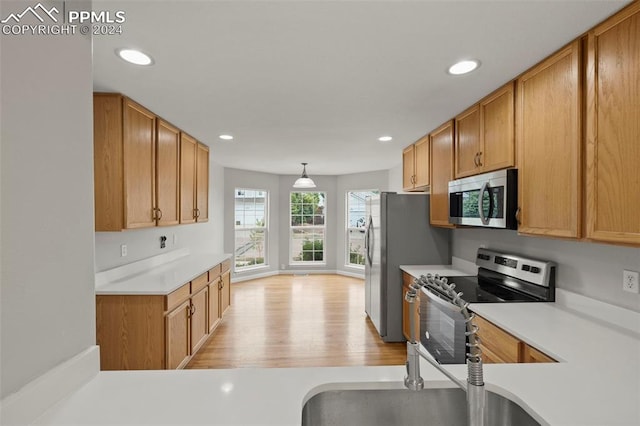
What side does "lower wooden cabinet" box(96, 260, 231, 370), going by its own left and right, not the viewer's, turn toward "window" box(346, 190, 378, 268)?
left

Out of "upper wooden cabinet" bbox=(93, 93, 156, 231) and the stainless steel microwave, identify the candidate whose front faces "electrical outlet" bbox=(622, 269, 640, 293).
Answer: the upper wooden cabinet

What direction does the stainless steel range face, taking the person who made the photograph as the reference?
facing the viewer and to the left of the viewer

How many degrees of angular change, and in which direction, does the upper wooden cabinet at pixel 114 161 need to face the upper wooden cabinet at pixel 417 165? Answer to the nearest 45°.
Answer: approximately 45° to its left

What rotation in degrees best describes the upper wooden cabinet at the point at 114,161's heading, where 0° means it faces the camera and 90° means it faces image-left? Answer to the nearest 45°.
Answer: approximately 315°

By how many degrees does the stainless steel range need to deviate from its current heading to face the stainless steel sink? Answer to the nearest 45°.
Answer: approximately 45° to its left

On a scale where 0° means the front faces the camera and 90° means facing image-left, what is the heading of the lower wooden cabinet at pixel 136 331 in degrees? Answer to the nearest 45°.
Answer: approximately 315°

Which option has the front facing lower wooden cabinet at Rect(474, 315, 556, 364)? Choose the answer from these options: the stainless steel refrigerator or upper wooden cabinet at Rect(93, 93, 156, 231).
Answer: the upper wooden cabinet

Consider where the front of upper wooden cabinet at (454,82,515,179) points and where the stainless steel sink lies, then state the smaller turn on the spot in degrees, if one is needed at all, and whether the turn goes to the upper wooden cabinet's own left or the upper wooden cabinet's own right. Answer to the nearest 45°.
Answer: approximately 45° to the upper wooden cabinet's own left

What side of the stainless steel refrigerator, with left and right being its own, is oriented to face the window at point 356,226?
right

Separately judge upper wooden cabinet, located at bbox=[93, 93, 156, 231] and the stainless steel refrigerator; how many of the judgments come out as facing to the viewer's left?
1

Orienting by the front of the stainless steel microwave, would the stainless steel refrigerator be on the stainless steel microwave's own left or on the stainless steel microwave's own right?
on the stainless steel microwave's own right

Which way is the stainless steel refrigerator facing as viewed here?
to the viewer's left

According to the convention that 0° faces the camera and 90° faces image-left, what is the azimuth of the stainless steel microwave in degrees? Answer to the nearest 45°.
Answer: approximately 45°

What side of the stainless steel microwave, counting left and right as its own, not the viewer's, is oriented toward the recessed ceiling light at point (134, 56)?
front

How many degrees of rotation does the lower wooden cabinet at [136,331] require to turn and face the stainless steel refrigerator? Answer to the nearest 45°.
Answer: approximately 45° to its left

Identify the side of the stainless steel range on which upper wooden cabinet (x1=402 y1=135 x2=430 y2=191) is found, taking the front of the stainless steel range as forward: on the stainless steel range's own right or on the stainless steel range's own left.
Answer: on the stainless steel range's own right
